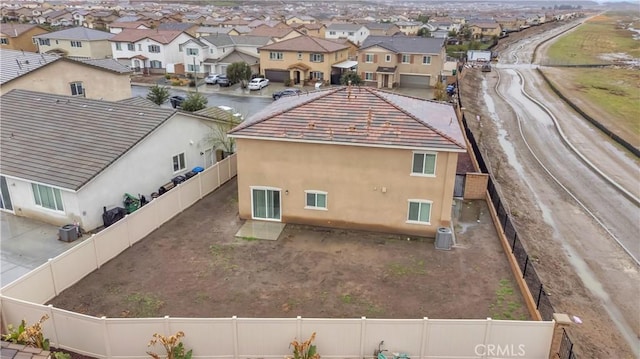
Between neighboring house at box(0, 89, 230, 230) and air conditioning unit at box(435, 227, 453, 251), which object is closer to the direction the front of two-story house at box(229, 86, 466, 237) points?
the neighboring house

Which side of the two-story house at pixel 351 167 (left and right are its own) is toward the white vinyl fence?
back

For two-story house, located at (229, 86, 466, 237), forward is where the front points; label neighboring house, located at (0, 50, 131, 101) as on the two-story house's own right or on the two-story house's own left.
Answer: on the two-story house's own left

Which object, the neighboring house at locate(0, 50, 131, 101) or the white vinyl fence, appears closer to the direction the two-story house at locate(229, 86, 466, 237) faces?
the neighboring house

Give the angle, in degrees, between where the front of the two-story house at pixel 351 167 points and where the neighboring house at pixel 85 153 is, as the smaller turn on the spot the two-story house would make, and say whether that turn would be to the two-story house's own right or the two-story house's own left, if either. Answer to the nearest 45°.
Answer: approximately 90° to the two-story house's own left

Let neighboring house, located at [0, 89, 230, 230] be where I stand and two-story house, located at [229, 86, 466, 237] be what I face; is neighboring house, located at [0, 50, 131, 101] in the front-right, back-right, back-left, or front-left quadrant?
back-left

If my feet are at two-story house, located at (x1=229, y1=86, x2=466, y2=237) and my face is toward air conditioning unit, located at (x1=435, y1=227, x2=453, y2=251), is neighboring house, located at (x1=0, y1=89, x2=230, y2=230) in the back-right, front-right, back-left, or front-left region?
back-right

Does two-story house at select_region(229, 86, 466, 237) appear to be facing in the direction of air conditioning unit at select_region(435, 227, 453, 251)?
no

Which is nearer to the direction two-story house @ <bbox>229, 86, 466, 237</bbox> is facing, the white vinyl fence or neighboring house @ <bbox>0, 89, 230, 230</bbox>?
the neighboring house

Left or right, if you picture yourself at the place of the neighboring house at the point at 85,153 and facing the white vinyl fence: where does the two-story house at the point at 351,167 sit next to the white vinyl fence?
left

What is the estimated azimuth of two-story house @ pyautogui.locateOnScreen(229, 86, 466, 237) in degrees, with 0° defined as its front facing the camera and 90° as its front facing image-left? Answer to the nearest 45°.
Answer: approximately 180°
